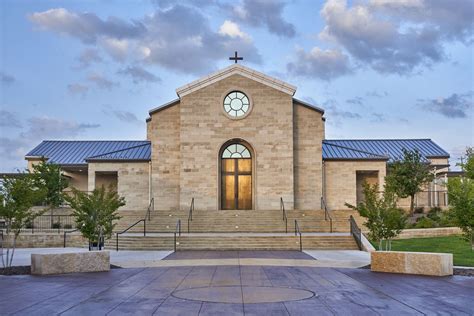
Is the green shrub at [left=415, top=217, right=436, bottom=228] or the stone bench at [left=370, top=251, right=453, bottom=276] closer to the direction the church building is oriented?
the stone bench

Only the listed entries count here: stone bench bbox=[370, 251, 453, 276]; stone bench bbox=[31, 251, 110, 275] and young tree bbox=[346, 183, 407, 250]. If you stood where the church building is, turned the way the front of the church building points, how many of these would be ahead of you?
3

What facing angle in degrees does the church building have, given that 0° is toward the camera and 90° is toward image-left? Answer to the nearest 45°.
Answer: approximately 0°

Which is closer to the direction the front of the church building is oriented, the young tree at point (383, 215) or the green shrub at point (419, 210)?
the young tree

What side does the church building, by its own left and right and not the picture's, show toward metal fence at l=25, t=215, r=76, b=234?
right

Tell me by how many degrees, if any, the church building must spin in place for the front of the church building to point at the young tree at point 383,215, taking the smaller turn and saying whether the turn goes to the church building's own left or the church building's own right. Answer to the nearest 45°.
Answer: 0° — it already faces it

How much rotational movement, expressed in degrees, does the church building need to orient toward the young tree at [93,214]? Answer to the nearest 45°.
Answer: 0° — it already faces it

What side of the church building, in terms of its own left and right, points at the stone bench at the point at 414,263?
front
